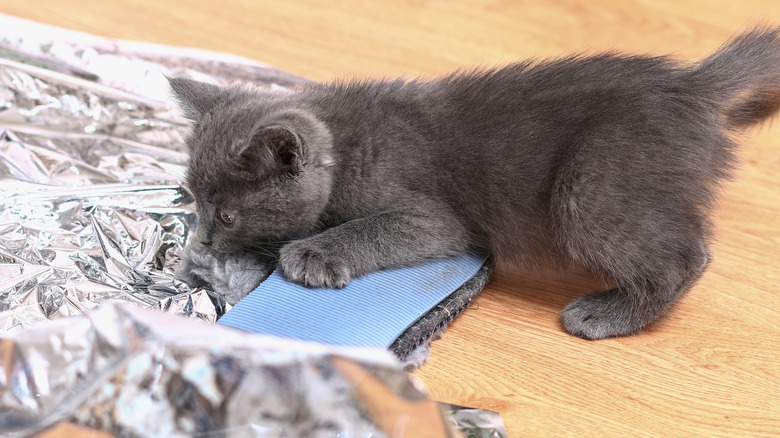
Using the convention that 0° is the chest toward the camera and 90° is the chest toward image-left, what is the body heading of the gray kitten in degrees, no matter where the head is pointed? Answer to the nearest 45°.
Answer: approximately 90°

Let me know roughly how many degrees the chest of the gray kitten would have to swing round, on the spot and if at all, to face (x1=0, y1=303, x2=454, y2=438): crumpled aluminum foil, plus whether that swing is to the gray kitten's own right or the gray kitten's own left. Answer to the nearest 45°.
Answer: approximately 45° to the gray kitten's own left

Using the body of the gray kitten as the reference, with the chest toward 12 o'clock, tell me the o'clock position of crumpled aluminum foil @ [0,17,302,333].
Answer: The crumpled aluminum foil is roughly at 12 o'clock from the gray kitten.
